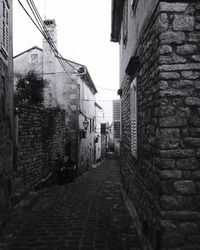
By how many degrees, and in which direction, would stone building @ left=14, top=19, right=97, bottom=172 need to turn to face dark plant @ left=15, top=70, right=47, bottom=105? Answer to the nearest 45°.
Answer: approximately 135° to its right

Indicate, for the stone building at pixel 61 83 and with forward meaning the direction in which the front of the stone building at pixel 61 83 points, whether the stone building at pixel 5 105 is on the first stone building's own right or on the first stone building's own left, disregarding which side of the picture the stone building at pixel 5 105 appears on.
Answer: on the first stone building's own right

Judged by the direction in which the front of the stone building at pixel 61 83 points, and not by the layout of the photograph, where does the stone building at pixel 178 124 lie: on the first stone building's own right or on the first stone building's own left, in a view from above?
on the first stone building's own right

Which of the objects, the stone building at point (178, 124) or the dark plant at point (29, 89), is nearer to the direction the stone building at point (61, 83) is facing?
the stone building

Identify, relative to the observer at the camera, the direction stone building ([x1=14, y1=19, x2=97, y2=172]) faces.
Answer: facing to the right of the viewer
